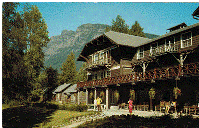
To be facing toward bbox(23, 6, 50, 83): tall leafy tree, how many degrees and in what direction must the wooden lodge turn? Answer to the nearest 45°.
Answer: approximately 90° to its right

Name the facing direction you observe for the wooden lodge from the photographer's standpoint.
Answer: facing the viewer and to the left of the viewer
